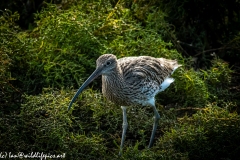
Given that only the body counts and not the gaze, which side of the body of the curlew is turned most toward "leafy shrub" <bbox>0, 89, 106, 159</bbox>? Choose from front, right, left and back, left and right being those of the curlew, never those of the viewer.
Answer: front

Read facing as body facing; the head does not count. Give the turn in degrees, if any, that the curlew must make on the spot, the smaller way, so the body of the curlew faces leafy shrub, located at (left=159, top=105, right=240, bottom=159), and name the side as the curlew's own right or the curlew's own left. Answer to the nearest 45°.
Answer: approximately 90° to the curlew's own left

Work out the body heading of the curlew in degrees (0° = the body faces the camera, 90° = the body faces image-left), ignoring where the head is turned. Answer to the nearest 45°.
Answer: approximately 45°
